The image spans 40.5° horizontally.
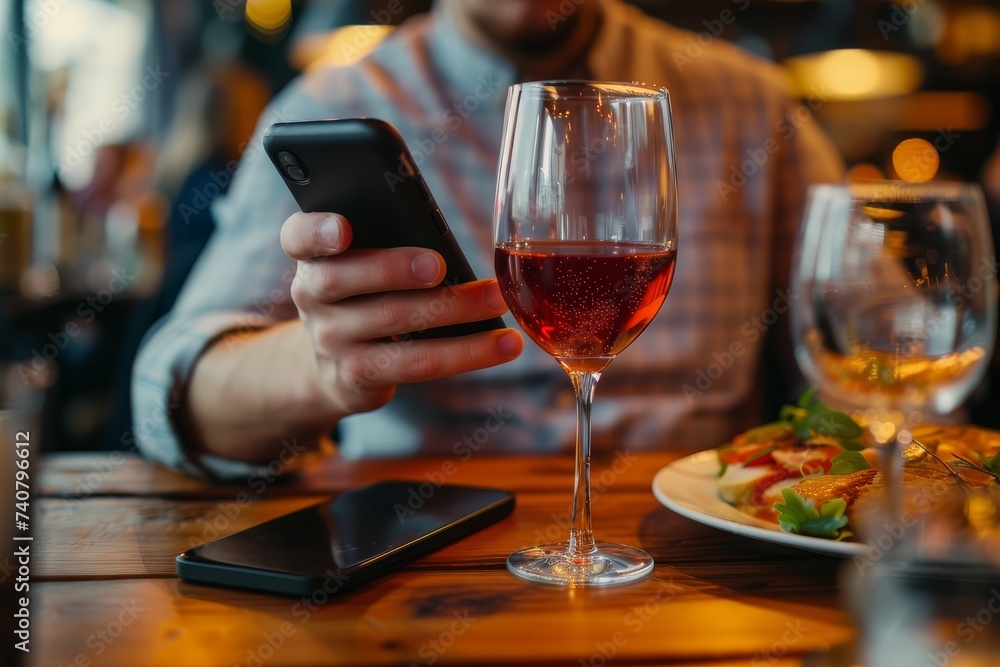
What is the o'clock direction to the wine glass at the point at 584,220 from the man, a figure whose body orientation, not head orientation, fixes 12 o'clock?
The wine glass is roughly at 12 o'clock from the man.

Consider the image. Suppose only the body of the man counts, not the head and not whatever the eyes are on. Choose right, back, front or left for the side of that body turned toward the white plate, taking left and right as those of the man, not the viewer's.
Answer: front

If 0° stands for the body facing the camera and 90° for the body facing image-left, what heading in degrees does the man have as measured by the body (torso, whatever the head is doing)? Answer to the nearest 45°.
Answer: approximately 0°

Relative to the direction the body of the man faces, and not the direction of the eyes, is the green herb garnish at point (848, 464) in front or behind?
in front

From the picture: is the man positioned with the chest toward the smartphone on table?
yes

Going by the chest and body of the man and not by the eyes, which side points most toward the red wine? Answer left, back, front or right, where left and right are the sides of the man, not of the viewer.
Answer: front

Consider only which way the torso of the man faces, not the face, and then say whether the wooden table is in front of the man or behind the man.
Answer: in front

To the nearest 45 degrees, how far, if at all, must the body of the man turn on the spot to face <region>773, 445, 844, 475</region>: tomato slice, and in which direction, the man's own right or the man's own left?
0° — they already face it
